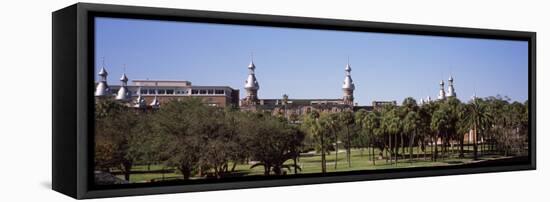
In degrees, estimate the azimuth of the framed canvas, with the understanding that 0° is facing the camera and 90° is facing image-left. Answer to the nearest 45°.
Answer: approximately 315°
